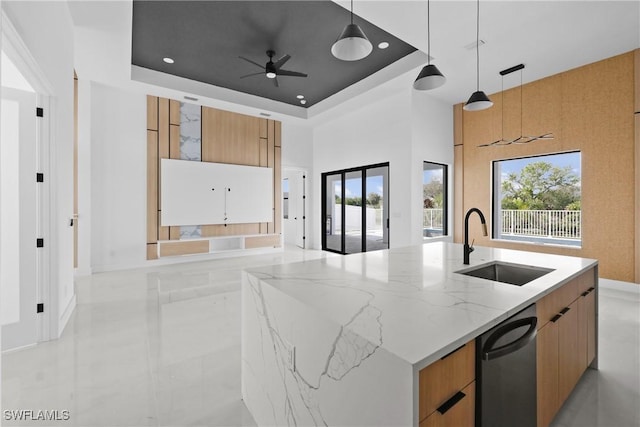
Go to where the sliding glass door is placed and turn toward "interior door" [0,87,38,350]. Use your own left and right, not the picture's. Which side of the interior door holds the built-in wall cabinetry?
right

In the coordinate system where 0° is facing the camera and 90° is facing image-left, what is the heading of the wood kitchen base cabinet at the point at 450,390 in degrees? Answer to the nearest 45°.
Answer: approximately 315°

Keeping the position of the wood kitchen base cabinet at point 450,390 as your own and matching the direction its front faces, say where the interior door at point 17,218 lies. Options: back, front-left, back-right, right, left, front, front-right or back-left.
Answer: back-right

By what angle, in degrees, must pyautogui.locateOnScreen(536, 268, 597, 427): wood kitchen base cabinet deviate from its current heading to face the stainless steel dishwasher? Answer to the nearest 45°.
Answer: approximately 90° to its right

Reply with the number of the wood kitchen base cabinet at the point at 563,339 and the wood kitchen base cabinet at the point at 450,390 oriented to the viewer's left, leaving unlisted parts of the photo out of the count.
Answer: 0

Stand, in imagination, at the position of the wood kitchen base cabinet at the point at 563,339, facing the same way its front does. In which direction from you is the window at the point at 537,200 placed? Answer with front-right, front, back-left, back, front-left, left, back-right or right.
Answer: left

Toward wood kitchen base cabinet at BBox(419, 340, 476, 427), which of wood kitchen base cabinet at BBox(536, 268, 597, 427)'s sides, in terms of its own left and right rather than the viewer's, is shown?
right

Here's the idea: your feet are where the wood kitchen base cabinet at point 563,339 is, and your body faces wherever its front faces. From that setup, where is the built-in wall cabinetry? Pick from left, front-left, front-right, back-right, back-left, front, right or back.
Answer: back

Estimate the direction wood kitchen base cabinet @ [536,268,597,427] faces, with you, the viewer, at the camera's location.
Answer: facing to the right of the viewer

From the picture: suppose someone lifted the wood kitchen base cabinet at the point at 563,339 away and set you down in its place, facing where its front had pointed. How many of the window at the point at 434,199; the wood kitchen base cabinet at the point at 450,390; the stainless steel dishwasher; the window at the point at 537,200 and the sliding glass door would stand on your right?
2

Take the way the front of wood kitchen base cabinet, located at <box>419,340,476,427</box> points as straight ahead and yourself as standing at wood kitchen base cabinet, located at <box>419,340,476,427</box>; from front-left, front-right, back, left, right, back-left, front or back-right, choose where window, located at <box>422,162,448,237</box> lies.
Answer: back-left

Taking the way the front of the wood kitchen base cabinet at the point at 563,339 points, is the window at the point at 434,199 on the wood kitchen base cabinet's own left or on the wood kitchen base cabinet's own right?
on the wood kitchen base cabinet's own left
